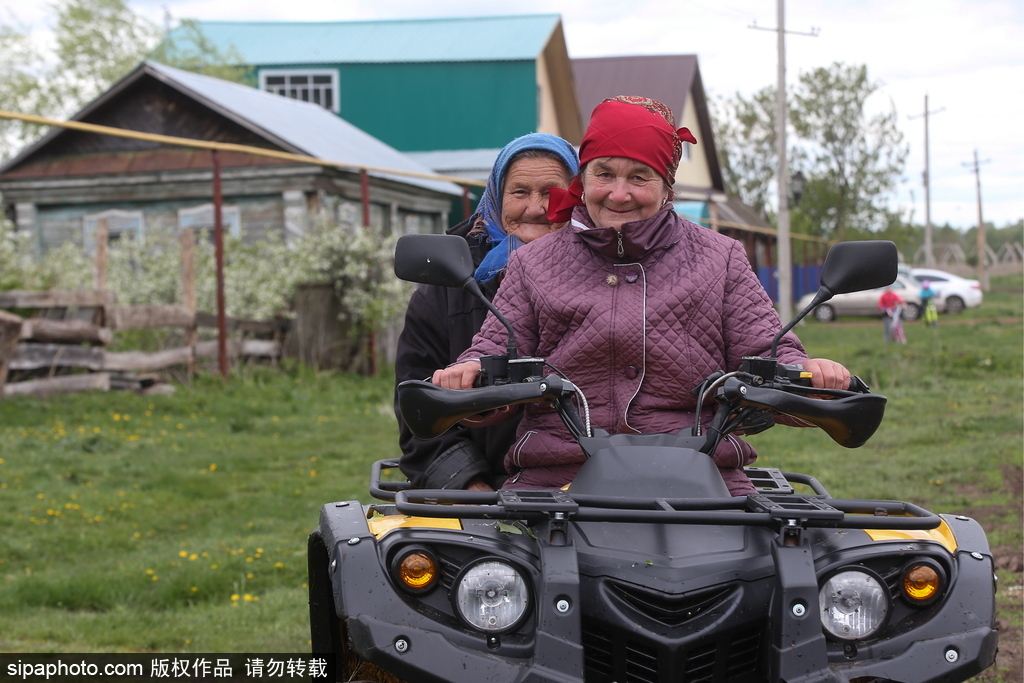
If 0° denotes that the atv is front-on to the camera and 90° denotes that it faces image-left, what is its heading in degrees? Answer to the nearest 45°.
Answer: approximately 0°

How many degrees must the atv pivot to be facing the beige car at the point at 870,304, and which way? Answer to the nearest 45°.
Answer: approximately 180°

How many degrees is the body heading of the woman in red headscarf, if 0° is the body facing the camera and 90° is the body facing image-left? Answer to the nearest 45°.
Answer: approximately 0°

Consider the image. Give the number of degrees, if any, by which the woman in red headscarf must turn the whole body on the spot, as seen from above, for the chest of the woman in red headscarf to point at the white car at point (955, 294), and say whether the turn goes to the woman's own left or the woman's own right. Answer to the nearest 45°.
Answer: approximately 180°

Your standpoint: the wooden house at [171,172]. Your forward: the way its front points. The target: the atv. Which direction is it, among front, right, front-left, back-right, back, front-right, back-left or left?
front-left

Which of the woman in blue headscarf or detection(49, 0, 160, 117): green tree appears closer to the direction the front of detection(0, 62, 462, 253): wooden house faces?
the woman in blue headscarf

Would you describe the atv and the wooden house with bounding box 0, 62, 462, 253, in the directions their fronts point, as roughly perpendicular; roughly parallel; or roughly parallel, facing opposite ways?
roughly parallel

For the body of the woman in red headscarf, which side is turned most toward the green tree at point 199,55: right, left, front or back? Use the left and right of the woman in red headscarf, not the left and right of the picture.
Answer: back

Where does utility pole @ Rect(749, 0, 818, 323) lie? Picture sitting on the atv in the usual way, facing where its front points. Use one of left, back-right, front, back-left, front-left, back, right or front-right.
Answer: back

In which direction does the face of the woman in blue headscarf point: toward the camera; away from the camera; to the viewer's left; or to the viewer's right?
toward the camera

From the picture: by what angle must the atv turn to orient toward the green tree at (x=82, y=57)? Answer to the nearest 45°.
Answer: approximately 135° to its right

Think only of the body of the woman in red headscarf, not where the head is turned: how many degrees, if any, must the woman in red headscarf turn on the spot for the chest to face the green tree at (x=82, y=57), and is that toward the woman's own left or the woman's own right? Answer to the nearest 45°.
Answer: approximately 135° to the woman's own right

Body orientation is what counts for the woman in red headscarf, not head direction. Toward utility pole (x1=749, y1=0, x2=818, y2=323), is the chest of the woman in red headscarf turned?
no

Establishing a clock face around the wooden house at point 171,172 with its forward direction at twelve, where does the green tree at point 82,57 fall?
The green tree is roughly at 4 o'clock from the wooden house.

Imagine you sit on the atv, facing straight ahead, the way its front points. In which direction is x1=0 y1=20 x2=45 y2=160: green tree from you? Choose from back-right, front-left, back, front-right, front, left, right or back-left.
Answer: back-right

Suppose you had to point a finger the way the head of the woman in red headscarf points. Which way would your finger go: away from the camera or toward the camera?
toward the camera
